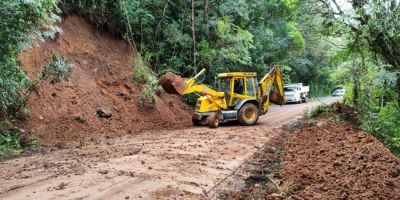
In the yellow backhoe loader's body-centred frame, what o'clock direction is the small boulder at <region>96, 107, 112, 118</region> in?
The small boulder is roughly at 1 o'clock from the yellow backhoe loader.

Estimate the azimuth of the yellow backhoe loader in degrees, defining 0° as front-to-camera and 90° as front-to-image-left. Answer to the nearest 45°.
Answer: approximately 45°

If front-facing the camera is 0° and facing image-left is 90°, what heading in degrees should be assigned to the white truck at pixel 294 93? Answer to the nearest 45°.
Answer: approximately 45°

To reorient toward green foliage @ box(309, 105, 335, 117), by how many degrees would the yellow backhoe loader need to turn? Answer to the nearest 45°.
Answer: approximately 180°

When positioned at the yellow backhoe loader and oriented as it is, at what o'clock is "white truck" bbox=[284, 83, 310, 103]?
The white truck is roughly at 5 o'clock from the yellow backhoe loader.

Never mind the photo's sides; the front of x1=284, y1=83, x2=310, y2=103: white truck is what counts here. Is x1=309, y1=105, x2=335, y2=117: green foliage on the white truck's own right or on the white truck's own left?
on the white truck's own left
